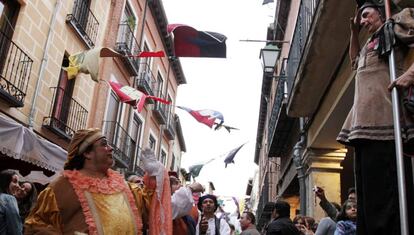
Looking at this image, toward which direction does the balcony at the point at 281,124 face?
to the viewer's left

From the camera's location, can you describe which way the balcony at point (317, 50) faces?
facing to the left of the viewer

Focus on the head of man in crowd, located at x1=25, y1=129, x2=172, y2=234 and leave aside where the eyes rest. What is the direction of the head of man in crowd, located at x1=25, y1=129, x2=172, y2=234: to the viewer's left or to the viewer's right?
to the viewer's right

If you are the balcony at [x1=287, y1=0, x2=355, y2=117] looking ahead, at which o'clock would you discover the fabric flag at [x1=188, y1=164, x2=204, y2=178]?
The fabric flag is roughly at 2 o'clock from the balcony.

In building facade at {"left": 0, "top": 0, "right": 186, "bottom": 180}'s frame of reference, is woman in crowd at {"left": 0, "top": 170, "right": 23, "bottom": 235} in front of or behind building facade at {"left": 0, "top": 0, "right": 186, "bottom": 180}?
in front

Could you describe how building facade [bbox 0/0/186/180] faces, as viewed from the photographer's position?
facing the viewer and to the right of the viewer

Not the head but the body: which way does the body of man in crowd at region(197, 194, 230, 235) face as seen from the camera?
toward the camera

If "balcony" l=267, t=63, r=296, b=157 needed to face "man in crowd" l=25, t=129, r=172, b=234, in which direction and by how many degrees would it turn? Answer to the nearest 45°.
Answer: approximately 90° to its left

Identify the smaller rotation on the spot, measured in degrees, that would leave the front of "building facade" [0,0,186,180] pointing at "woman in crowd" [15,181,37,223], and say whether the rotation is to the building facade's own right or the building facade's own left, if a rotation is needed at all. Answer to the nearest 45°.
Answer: approximately 45° to the building facade's own right

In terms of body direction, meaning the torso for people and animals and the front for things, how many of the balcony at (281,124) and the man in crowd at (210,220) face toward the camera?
1

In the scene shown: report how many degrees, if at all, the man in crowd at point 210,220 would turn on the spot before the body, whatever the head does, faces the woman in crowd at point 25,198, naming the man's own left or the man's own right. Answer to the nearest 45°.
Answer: approximately 90° to the man's own right

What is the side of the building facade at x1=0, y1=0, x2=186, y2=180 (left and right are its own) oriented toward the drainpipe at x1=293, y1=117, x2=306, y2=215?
front

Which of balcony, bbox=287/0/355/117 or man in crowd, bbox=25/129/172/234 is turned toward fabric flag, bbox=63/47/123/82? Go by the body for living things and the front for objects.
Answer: the balcony
